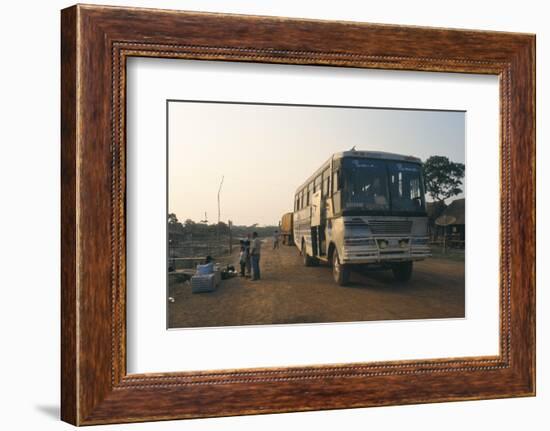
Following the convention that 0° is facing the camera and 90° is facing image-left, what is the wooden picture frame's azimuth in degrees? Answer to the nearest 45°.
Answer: approximately 315°
